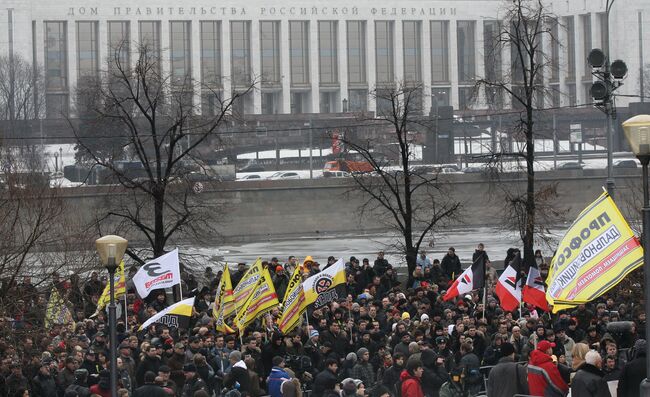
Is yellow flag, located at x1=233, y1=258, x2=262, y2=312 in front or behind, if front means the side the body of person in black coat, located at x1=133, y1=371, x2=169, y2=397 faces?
in front

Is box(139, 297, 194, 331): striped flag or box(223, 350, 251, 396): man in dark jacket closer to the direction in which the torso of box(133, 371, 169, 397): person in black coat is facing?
the striped flag

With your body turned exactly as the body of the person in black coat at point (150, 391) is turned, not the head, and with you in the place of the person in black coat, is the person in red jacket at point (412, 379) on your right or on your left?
on your right

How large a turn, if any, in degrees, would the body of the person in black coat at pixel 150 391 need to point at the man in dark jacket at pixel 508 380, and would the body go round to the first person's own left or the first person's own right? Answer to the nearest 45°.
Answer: approximately 90° to the first person's own right

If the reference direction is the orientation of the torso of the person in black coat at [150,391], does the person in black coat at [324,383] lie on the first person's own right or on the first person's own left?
on the first person's own right

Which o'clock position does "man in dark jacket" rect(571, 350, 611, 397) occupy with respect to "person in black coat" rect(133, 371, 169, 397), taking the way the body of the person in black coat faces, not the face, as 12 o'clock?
The man in dark jacket is roughly at 4 o'clock from the person in black coat.

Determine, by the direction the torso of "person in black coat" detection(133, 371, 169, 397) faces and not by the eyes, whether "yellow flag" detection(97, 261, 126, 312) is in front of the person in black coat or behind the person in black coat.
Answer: in front

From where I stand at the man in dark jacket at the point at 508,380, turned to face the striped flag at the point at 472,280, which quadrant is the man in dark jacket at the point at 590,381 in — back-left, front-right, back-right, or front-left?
back-right

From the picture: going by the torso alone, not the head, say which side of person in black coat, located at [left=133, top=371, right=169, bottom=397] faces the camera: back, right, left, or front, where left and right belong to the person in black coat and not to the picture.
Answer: back

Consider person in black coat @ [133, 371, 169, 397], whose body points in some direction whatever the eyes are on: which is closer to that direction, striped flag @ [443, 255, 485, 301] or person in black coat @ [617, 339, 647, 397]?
the striped flag

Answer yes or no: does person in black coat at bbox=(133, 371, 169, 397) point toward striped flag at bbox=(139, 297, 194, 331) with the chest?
yes

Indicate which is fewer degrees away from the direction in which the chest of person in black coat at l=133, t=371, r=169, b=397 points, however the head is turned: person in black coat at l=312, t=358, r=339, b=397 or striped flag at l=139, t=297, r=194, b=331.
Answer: the striped flag
